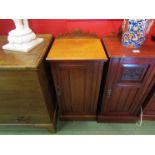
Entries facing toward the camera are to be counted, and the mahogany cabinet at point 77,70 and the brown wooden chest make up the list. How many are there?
2

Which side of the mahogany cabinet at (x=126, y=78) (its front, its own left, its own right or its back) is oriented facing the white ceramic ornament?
right

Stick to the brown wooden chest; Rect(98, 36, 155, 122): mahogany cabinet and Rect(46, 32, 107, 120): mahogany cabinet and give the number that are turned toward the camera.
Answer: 3

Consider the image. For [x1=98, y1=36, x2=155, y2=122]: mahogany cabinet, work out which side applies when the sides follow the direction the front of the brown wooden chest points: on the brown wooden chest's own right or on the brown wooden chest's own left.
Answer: on the brown wooden chest's own left

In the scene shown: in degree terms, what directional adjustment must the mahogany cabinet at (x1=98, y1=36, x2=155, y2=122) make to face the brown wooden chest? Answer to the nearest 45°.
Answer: approximately 45° to its right

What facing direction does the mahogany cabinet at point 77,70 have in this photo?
toward the camera

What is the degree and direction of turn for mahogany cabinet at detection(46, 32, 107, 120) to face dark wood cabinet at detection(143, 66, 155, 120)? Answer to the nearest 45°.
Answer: approximately 90° to its left

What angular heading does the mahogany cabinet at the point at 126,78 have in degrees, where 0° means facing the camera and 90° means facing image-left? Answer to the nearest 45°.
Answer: approximately 0°

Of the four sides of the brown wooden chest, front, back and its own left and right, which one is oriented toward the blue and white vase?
left

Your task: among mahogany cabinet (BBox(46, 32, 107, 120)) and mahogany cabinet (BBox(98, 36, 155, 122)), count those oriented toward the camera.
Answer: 2
